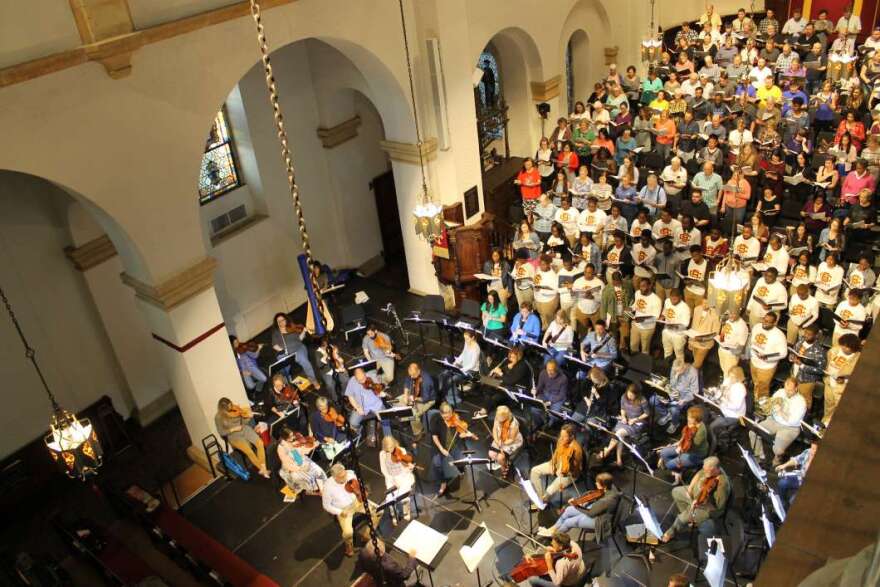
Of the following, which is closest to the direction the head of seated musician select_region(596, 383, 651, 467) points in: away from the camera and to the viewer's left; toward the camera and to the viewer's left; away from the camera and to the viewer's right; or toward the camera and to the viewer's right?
toward the camera and to the viewer's left

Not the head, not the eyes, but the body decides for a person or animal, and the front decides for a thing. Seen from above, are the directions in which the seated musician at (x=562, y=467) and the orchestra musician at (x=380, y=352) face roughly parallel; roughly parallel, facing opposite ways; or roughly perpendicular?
roughly perpendicular

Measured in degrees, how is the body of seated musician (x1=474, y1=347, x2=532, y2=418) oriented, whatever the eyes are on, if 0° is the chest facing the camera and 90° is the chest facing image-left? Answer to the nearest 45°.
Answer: approximately 45°

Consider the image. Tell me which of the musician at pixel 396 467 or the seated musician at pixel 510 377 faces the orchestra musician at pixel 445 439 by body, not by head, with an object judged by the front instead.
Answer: the seated musician at pixel 510 377

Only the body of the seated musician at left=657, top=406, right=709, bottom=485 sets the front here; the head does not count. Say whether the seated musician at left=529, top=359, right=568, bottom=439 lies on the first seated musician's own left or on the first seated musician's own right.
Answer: on the first seated musician's own right

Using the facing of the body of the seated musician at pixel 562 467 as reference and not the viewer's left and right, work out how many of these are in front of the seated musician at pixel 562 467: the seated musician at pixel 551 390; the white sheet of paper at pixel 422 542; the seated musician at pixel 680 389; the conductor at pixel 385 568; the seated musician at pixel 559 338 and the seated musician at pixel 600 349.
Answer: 2

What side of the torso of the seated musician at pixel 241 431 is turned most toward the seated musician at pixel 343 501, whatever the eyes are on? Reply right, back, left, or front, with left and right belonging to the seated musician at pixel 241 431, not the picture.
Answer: front

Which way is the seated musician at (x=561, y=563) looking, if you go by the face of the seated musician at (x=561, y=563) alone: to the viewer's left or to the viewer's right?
to the viewer's left
